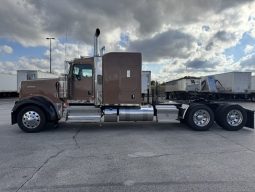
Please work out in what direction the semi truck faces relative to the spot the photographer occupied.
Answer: facing to the left of the viewer

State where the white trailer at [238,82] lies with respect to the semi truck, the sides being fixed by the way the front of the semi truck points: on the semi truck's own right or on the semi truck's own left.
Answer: on the semi truck's own right
